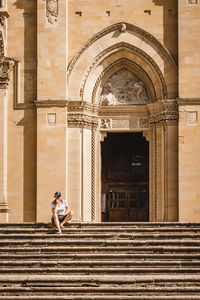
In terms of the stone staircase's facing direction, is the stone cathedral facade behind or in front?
behind

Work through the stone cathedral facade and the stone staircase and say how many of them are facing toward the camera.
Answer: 2

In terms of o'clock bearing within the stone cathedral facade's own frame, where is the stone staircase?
The stone staircase is roughly at 12 o'clock from the stone cathedral facade.

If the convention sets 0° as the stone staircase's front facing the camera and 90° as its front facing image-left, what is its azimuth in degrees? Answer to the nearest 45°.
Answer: approximately 0°

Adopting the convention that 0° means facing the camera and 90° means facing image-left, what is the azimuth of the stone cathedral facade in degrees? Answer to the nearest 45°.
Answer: approximately 0°
